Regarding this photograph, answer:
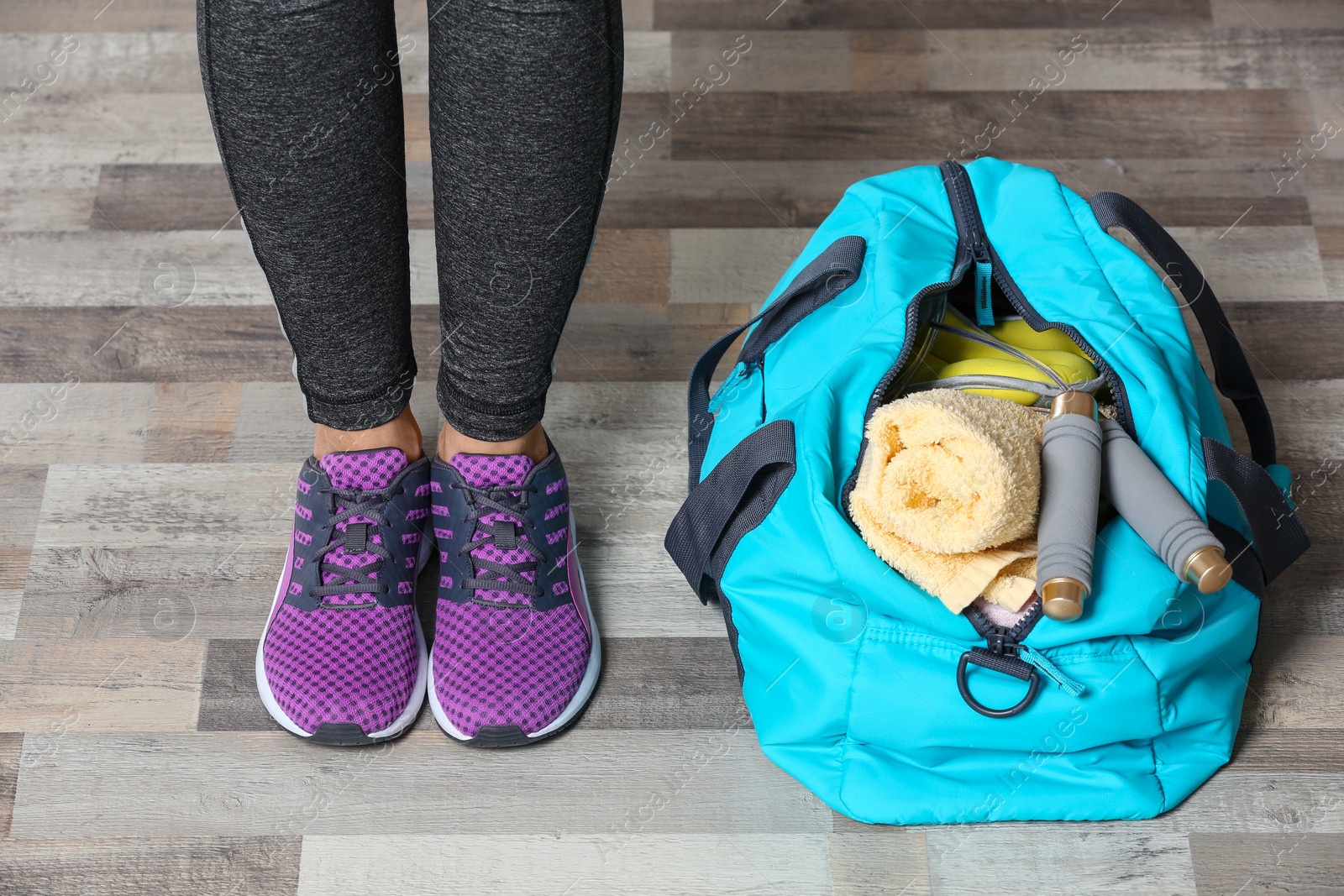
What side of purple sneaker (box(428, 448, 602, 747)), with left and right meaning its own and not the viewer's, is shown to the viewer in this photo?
front
